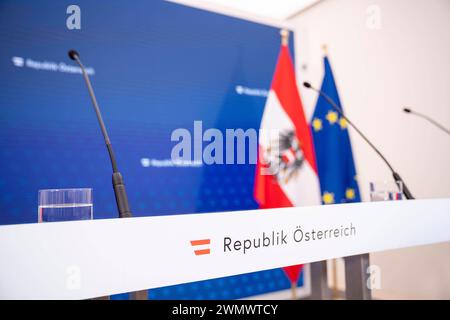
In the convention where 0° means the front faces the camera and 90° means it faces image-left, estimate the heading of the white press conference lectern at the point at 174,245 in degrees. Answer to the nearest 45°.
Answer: approximately 315°

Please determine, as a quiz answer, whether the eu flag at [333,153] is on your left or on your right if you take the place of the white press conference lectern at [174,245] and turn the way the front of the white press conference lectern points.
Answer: on your left
